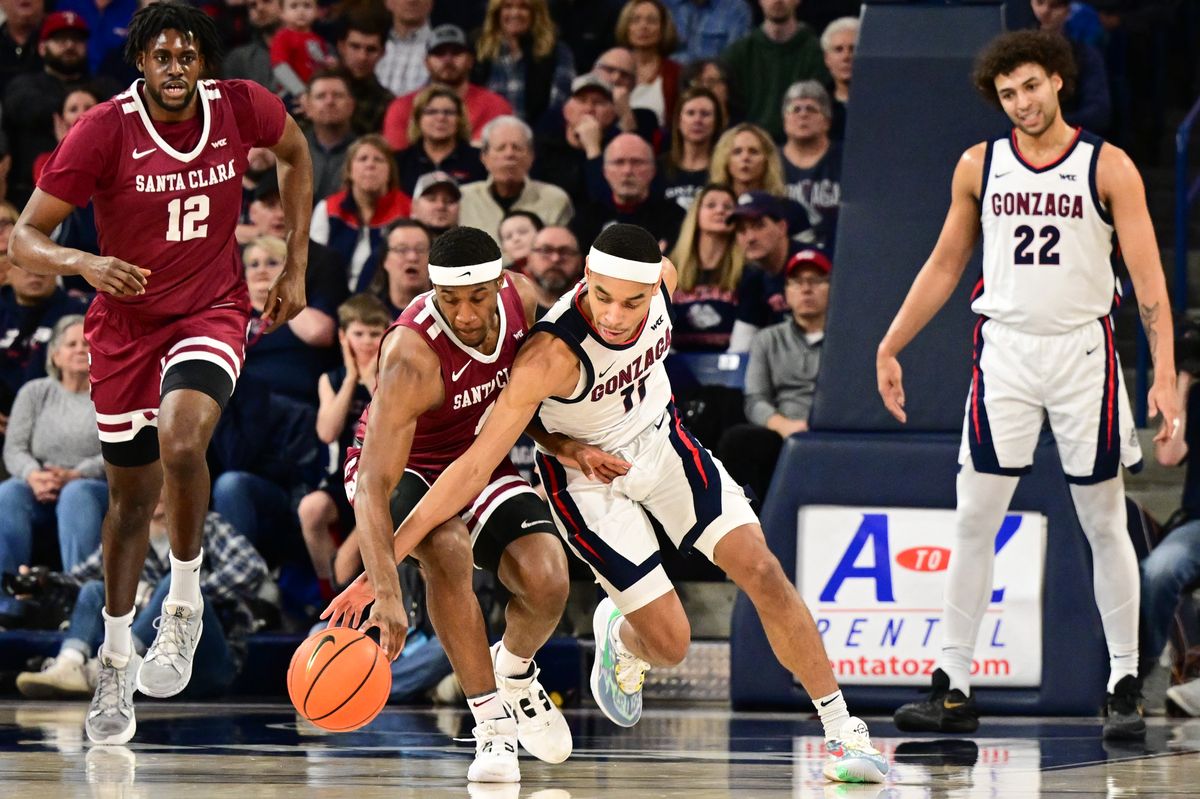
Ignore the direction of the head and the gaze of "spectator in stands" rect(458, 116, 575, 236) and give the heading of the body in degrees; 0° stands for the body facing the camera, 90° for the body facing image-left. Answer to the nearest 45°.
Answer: approximately 0°

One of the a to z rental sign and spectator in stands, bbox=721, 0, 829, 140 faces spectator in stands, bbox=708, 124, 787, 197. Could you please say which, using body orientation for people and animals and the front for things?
spectator in stands, bbox=721, 0, 829, 140

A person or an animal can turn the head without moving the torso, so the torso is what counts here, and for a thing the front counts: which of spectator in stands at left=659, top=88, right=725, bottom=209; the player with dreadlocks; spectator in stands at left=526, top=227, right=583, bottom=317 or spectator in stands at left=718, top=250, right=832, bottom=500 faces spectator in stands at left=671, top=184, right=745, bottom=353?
spectator in stands at left=659, top=88, right=725, bottom=209

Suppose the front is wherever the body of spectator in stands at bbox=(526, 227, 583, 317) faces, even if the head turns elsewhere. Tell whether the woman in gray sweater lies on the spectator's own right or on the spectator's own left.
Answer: on the spectator's own right

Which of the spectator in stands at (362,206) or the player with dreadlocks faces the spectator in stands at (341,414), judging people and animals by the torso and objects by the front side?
the spectator in stands at (362,206)

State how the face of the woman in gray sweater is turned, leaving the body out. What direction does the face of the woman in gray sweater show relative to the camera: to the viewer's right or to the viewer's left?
to the viewer's right
